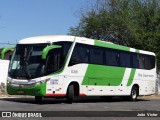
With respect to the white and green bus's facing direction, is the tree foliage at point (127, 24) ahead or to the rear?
to the rear

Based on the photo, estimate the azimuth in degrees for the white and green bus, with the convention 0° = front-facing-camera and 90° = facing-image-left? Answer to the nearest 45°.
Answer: approximately 45°
